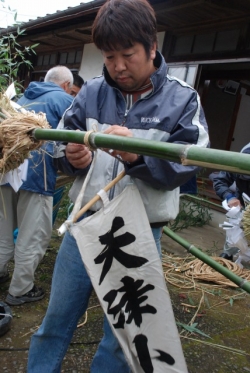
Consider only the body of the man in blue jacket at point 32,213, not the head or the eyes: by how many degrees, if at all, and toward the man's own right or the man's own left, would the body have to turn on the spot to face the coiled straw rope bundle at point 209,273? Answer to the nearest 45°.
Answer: approximately 45° to the man's own right

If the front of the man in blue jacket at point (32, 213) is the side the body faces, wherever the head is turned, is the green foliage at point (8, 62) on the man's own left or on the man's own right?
on the man's own left

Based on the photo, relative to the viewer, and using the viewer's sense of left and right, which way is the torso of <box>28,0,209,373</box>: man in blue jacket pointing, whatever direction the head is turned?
facing the viewer and to the left of the viewer

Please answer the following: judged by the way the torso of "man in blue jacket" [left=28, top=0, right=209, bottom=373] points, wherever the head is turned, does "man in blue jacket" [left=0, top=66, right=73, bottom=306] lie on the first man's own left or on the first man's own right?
on the first man's own right

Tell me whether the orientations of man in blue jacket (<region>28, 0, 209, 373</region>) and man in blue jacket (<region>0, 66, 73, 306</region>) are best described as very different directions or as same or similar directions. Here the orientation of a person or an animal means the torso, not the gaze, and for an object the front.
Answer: very different directions

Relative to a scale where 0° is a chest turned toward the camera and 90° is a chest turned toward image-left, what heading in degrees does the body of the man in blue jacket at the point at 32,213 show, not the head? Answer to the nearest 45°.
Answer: approximately 225°
